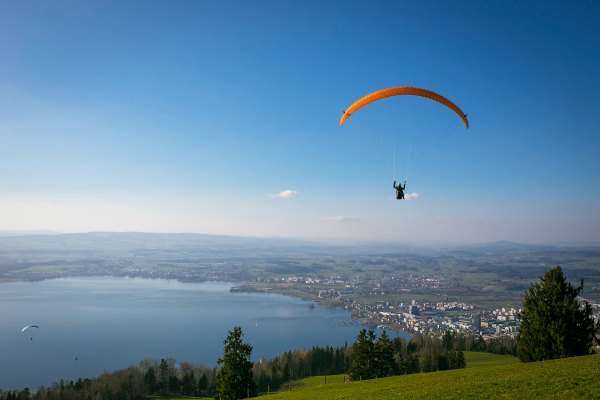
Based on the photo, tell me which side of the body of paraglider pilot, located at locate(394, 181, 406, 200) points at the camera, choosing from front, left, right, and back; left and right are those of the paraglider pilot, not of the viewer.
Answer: back

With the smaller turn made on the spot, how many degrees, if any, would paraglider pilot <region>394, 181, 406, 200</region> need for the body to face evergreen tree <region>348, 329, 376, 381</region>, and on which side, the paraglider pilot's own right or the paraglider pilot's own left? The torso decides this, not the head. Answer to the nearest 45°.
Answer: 0° — they already face it

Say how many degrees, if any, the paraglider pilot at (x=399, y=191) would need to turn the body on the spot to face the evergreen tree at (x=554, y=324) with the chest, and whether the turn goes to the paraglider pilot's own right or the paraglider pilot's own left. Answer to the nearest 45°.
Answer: approximately 90° to the paraglider pilot's own right
